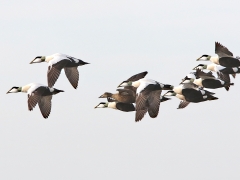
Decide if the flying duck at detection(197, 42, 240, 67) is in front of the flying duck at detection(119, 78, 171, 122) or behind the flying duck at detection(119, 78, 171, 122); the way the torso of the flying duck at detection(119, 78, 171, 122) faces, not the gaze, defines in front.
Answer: behind

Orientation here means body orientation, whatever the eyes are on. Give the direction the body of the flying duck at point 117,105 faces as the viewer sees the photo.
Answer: to the viewer's left

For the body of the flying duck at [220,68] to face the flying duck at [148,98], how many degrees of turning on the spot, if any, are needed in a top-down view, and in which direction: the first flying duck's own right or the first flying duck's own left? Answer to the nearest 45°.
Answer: approximately 45° to the first flying duck's own left

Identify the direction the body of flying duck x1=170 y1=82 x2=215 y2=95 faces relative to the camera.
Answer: to the viewer's left

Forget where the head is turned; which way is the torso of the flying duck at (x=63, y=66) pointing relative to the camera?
to the viewer's left

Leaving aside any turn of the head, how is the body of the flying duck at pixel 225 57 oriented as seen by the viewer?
to the viewer's left

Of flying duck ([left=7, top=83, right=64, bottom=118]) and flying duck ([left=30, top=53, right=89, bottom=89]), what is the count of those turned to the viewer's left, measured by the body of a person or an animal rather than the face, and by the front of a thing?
2

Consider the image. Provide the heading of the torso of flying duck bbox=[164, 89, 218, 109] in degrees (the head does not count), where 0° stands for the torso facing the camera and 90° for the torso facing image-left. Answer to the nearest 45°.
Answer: approximately 90°

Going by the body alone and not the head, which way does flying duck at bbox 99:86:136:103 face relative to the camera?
to the viewer's left

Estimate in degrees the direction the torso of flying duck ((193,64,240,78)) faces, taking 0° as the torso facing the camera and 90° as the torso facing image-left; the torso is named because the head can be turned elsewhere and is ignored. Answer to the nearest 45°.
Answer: approximately 90°

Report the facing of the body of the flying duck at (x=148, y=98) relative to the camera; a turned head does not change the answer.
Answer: to the viewer's left

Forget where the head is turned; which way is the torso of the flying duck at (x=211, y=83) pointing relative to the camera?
to the viewer's left

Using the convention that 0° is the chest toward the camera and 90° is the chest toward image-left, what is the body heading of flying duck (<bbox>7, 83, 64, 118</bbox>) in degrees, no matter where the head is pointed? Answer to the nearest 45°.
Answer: approximately 90°
